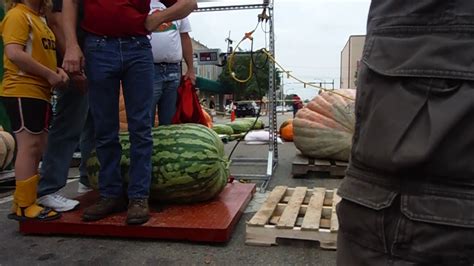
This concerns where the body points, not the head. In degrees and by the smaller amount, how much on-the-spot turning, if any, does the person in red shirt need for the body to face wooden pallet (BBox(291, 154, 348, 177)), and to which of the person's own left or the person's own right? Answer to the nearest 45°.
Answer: approximately 135° to the person's own left

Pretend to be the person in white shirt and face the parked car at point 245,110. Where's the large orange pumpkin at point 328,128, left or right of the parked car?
right

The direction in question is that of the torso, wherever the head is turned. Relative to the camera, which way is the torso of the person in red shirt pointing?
toward the camera

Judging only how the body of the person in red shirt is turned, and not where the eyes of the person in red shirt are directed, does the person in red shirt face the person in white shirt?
no

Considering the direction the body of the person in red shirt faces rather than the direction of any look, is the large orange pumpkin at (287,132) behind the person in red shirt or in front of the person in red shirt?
behind

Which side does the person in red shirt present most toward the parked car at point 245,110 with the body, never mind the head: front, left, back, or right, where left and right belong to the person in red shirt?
back

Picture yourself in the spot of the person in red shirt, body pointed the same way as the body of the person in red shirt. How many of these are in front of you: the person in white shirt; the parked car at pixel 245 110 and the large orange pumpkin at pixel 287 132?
0
